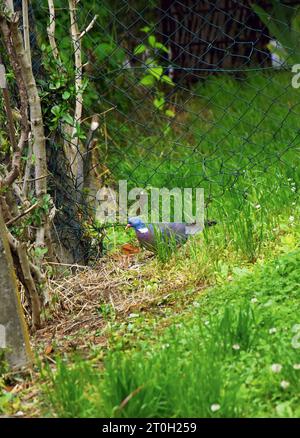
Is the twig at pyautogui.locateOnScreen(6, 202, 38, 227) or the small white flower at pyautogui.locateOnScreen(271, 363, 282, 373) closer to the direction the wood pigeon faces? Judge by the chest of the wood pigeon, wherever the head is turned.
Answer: the twig

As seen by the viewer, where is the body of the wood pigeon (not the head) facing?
to the viewer's left

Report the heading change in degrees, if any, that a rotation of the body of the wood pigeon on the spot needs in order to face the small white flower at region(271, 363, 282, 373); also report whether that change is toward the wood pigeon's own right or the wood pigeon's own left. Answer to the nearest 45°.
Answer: approximately 90° to the wood pigeon's own left

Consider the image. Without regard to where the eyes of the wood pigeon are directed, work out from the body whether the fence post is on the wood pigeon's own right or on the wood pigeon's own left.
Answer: on the wood pigeon's own left

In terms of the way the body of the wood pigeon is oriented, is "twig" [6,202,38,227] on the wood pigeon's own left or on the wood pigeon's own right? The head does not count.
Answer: on the wood pigeon's own left

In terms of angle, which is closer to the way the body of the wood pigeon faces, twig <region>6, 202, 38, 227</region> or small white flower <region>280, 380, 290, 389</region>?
the twig

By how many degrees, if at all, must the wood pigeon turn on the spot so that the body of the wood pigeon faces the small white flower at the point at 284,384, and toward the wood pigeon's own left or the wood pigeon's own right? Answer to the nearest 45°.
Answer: approximately 90° to the wood pigeon's own left
